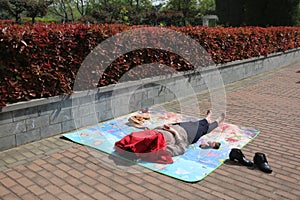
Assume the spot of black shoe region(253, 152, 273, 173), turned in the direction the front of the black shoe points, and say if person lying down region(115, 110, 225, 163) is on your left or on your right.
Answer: on your right

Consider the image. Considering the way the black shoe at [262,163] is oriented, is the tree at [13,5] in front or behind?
behind

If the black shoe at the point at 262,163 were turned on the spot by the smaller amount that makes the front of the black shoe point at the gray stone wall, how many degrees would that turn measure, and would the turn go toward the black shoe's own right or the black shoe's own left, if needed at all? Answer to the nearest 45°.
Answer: approximately 135° to the black shoe's own right

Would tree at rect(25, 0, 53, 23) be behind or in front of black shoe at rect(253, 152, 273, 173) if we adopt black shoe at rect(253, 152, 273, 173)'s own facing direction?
behind

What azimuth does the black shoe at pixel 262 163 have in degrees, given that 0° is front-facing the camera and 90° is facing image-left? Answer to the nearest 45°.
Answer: approximately 315°

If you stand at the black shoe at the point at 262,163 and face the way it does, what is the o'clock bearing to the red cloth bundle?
The red cloth bundle is roughly at 4 o'clock from the black shoe.
